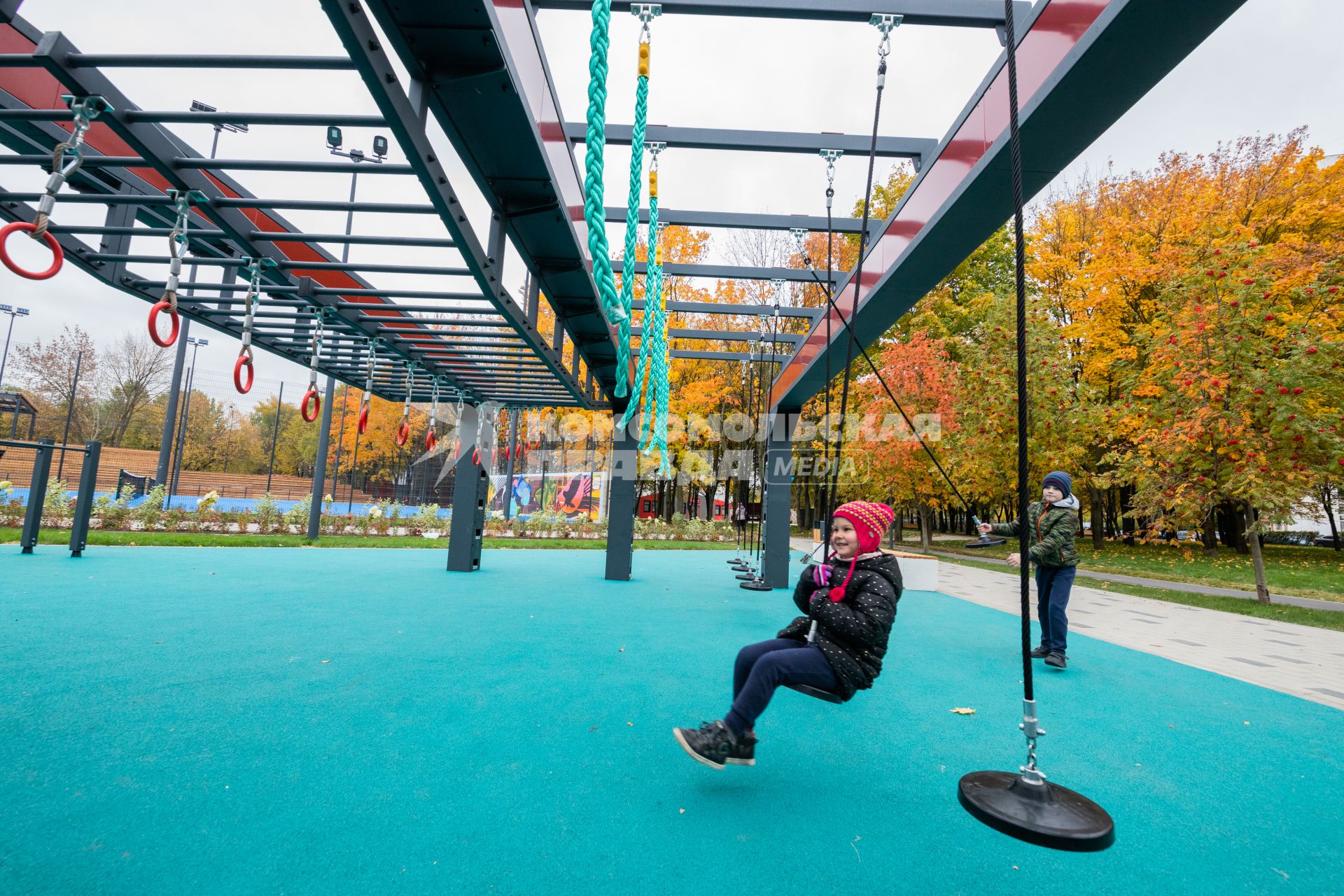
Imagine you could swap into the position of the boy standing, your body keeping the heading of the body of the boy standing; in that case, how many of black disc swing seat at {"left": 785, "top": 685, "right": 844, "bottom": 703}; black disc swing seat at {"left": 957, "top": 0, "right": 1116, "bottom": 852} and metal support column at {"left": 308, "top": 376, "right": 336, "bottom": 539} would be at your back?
0

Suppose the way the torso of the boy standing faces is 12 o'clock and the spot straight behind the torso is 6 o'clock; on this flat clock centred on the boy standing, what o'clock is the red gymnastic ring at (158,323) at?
The red gymnastic ring is roughly at 12 o'clock from the boy standing.

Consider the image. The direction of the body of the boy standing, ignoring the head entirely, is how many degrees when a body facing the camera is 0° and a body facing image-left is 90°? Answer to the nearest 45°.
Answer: approximately 45°

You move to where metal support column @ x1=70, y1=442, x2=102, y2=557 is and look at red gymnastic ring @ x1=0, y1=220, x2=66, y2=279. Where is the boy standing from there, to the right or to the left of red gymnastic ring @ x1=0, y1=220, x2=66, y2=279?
left

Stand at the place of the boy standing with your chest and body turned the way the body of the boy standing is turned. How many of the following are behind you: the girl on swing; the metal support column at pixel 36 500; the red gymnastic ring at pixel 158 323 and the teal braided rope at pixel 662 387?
0

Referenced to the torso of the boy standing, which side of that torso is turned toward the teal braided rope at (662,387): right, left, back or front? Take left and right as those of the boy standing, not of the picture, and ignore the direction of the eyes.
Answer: front

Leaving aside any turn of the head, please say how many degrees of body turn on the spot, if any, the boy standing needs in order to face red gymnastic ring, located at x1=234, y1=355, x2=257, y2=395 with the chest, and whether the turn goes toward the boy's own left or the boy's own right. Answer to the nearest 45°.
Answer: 0° — they already face it

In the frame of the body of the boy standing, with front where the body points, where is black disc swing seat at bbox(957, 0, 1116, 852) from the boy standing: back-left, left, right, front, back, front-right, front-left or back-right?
front-left

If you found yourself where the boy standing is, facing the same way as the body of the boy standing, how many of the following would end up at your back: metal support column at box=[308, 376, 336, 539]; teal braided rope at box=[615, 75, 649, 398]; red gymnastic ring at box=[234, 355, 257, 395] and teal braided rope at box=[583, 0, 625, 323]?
0

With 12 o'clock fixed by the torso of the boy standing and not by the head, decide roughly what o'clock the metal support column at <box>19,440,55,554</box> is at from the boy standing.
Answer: The metal support column is roughly at 1 o'clock from the boy standing.

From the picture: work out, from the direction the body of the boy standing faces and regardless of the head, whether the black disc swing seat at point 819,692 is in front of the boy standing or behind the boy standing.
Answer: in front

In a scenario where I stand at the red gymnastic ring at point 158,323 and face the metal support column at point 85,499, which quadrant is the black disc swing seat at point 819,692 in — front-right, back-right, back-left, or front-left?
back-right

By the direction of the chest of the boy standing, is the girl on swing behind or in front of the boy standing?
in front

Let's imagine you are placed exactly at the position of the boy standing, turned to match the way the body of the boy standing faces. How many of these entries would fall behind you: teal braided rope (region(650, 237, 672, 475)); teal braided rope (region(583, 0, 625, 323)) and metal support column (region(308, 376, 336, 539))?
0

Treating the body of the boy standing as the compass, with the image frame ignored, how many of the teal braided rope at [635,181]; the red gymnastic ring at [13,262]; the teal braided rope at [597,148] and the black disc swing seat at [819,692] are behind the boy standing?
0

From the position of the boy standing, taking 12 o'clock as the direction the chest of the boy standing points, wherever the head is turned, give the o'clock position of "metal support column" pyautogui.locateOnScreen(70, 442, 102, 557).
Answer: The metal support column is roughly at 1 o'clock from the boy standing.

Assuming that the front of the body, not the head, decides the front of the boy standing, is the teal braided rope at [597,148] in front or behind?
in front
